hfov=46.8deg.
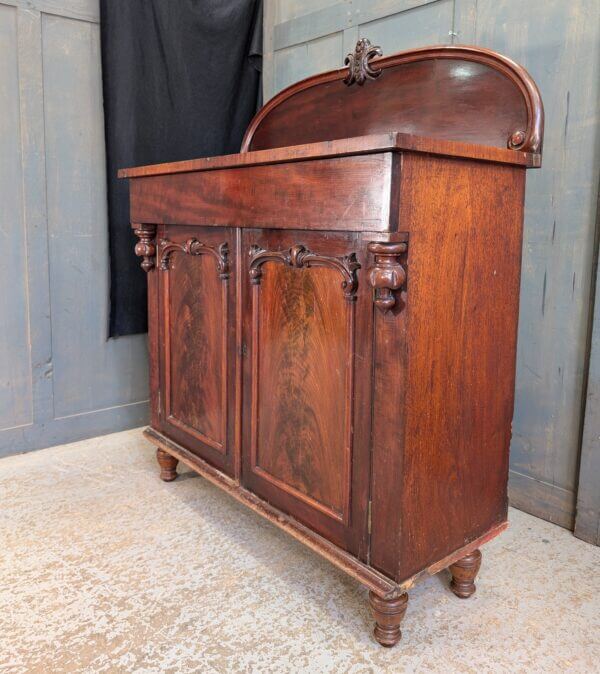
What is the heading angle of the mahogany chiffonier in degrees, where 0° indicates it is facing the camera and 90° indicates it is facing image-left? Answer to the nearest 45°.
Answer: approximately 45°

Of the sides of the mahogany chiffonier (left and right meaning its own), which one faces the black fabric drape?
right
